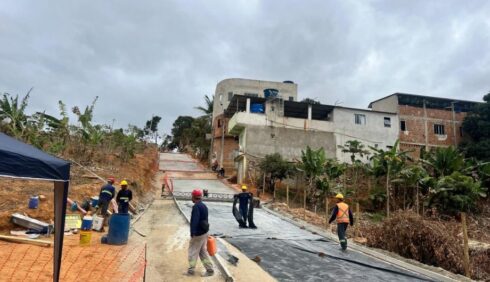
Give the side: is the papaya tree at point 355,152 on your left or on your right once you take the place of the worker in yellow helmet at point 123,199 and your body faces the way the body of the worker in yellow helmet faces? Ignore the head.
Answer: on your left

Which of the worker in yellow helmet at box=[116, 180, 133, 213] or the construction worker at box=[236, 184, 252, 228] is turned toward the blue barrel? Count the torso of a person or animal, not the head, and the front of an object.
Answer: the worker in yellow helmet

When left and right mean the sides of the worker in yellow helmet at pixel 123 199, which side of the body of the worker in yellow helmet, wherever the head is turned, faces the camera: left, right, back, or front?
front

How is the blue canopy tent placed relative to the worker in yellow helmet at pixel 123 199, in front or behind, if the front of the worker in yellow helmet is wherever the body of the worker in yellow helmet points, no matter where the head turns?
in front

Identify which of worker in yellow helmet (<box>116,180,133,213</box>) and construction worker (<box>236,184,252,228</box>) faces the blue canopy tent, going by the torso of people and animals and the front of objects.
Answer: the worker in yellow helmet
